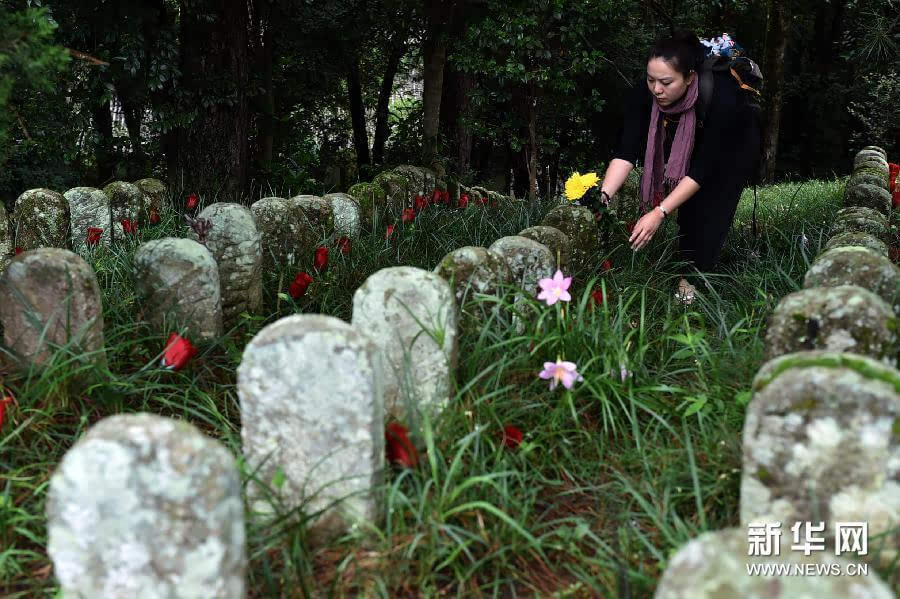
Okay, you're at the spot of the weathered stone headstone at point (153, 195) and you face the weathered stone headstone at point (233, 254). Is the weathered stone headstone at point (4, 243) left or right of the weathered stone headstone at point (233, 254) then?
right

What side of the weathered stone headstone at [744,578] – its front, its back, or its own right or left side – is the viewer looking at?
front

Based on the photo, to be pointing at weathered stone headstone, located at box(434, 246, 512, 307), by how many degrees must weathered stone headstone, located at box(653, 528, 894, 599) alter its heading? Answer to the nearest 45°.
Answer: approximately 135° to its right

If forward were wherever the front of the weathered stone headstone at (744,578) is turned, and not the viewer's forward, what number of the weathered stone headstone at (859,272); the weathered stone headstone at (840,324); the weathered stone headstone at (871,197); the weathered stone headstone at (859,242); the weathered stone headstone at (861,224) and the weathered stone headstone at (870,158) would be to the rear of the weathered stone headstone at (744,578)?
6

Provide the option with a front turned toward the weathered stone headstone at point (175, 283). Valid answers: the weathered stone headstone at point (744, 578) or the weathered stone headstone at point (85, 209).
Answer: the weathered stone headstone at point (85, 209)

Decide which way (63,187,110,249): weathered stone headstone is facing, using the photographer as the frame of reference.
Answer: facing the viewer

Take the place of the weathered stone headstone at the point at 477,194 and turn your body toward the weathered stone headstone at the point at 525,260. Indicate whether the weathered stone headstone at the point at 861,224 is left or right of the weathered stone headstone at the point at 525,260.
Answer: left

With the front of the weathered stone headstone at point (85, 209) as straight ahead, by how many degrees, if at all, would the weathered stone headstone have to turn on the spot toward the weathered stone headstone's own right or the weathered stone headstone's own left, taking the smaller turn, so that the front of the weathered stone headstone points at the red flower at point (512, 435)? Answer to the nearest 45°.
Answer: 0° — it already faces it

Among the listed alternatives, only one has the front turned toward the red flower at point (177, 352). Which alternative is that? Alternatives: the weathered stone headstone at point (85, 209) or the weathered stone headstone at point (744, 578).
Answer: the weathered stone headstone at point (85, 209)

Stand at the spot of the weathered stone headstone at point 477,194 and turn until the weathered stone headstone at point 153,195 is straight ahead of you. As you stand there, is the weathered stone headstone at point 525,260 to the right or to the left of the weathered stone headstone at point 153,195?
left

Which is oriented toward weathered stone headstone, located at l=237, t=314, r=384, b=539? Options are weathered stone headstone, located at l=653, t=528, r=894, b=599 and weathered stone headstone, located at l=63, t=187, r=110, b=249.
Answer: weathered stone headstone, located at l=63, t=187, r=110, b=249

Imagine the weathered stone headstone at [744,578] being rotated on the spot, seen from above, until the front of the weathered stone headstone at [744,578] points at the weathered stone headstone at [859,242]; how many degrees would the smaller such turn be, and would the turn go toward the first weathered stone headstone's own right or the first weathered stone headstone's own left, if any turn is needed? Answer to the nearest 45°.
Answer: approximately 180°

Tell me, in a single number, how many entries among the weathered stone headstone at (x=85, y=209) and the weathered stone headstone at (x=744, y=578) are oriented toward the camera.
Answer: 2

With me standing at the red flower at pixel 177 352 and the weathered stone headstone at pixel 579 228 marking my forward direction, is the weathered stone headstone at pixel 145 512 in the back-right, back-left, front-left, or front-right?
back-right

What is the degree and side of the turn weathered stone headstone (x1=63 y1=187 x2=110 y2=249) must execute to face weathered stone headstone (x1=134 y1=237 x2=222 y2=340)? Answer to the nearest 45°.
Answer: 0° — it already faces it

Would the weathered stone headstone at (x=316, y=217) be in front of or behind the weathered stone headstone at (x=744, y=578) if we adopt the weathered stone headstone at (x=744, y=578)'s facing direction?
behind
